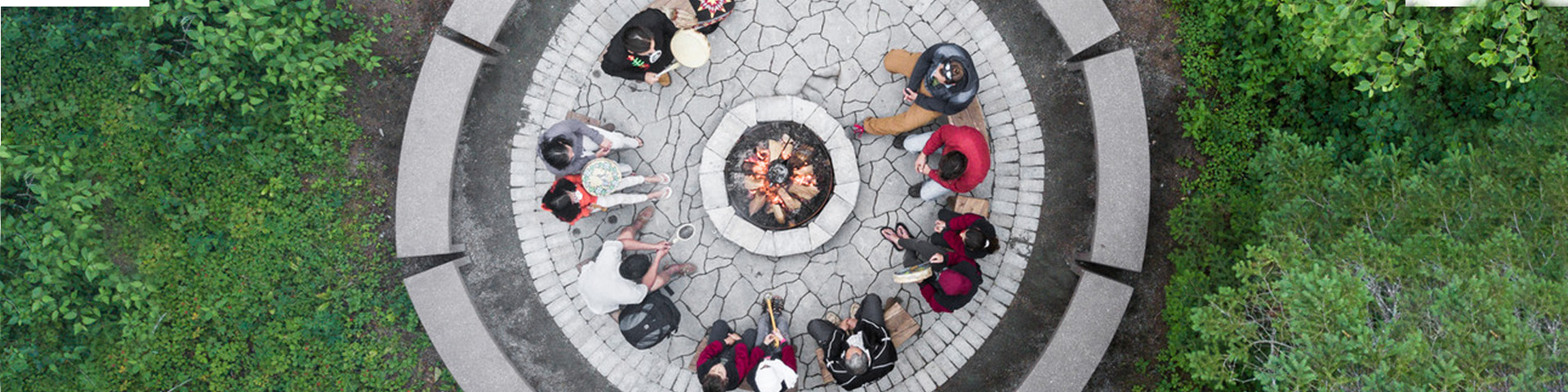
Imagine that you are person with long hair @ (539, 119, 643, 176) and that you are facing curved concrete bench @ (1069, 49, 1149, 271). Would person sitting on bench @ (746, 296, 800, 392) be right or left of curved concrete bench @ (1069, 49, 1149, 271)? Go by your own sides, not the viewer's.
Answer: right

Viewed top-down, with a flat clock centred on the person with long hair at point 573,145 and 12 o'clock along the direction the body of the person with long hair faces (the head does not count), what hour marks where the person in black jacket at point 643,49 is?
The person in black jacket is roughly at 11 o'clock from the person with long hair.

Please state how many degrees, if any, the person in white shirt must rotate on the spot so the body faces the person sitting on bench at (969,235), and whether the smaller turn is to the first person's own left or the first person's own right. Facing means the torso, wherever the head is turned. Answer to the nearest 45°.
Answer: approximately 45° to the first person's own right

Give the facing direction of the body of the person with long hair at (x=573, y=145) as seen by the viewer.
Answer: to the viewer's right

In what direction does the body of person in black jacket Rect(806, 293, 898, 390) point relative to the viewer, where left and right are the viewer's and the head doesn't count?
facing away from the viewer

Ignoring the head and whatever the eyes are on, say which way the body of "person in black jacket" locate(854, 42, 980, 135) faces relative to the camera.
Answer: to the viewer's left

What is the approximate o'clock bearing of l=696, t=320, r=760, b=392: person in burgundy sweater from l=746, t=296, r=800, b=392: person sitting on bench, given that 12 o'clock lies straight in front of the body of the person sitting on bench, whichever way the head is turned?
The person in burgundy sweater is roughly at 9 o'clock from the person sitting on bench.

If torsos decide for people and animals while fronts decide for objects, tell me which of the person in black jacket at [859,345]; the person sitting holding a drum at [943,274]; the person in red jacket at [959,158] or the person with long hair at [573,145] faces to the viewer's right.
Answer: the person with long hair

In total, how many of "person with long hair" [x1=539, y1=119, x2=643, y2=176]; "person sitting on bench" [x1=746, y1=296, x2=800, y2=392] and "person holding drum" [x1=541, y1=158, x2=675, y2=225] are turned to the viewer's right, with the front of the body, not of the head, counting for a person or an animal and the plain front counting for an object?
2

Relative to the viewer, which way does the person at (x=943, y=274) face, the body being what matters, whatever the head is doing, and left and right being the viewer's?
facing away from the viewer and to the left of the viewer

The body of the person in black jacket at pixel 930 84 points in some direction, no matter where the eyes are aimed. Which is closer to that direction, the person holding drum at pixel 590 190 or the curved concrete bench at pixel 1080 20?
the person holding drum

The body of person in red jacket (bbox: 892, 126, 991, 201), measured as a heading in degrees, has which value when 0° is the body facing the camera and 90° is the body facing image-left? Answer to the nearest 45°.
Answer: approximately 90°

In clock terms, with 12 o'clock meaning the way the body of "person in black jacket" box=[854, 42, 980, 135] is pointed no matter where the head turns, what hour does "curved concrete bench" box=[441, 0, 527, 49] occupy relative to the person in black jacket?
The curved concrete bench is roughly at 12 o'clock from the person in black jacket.

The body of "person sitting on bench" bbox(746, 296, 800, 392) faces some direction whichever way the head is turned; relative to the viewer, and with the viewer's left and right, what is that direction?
facing away from the viewer

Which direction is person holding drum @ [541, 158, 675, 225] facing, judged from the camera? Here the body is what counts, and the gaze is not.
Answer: to the viewer's right

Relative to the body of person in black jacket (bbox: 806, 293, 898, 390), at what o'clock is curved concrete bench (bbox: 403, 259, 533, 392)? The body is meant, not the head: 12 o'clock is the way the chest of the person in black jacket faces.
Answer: The curved concrete bench is roughly at 9 o'clock from the person in black jacket.

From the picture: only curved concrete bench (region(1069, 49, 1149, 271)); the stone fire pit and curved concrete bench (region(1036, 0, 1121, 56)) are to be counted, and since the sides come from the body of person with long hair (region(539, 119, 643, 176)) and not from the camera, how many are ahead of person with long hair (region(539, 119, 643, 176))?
3

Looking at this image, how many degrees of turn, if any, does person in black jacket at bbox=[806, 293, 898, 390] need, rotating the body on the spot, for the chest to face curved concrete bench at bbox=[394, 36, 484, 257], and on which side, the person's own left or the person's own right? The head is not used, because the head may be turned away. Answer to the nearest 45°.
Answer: approximately 90° to the person's own left

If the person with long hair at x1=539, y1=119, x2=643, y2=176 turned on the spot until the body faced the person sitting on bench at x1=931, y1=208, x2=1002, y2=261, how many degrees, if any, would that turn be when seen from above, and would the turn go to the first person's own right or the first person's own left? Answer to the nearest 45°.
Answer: approximately 45° to the first person's own right
